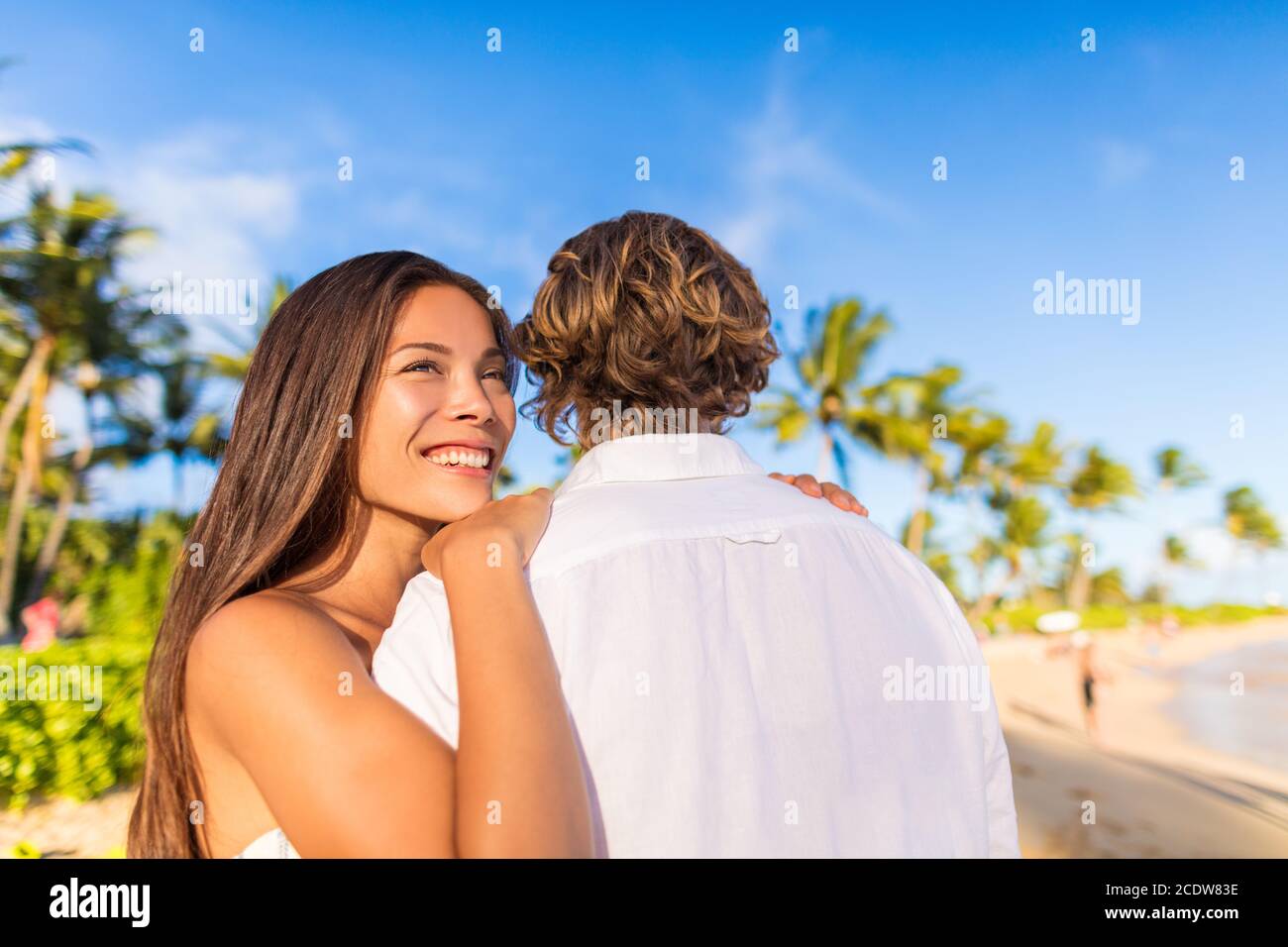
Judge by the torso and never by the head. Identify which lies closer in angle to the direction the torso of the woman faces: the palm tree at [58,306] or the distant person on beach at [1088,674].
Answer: the distant person on beach

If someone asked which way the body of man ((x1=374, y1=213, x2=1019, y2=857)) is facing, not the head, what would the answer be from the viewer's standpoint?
away from the camera

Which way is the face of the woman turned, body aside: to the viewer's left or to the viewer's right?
to the viewer's right

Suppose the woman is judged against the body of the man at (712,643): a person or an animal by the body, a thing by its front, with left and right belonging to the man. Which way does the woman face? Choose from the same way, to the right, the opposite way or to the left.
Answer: to the right

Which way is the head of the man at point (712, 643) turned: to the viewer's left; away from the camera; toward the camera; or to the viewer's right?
away from the camera

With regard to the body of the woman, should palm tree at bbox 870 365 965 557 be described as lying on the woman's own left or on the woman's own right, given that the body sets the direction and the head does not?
on the woman's own left

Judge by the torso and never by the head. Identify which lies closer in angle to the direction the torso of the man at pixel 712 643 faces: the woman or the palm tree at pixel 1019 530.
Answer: the palm tree

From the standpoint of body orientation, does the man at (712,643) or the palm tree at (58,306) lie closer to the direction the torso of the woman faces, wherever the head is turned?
the man

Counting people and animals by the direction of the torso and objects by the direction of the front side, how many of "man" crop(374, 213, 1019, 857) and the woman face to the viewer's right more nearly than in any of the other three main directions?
1

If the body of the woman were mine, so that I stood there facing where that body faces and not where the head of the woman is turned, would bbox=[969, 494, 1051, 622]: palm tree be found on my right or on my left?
on my left

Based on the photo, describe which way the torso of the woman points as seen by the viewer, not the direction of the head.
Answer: to the viewer's right
